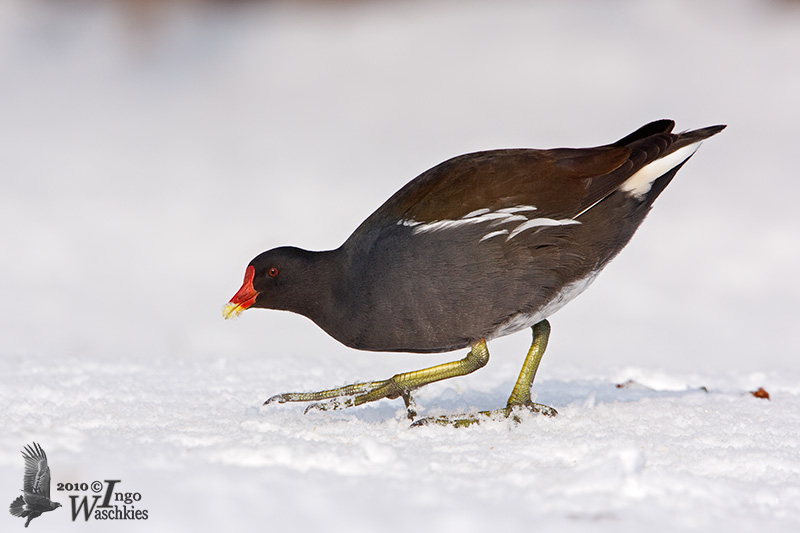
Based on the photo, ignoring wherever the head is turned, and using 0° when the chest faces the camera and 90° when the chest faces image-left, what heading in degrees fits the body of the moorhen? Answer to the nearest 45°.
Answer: approximately 90°
